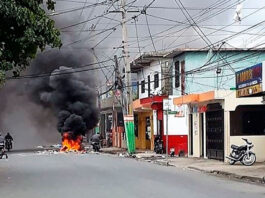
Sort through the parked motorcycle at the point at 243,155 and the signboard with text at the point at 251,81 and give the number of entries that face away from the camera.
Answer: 0

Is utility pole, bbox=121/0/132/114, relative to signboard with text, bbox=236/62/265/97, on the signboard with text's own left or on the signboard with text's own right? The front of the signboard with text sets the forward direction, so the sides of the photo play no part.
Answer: on the signboard with text's own right

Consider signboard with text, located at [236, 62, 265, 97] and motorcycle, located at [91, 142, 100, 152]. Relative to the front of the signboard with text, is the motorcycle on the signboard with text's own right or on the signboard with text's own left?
on the signboard with text's own right

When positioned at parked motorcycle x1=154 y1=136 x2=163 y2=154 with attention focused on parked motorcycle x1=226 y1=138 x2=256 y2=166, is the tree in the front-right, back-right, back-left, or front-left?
front-right

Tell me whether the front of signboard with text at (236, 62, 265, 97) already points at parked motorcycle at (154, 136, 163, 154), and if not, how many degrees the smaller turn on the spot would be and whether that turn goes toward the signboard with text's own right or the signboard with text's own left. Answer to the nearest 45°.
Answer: approximately 135° to the signboard with text's own right

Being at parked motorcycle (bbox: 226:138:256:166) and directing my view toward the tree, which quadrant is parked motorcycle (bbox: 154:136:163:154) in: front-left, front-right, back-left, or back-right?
front-right

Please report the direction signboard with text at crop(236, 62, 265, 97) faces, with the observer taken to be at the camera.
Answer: facing the viewer and to the left of the viewer

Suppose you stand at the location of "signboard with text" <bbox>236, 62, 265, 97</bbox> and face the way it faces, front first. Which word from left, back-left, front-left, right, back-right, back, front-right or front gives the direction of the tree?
front
